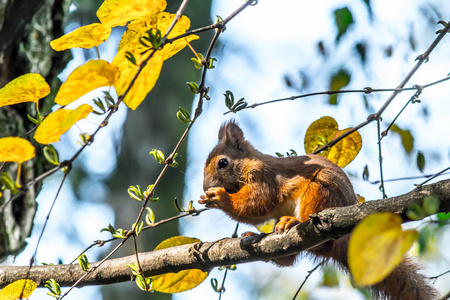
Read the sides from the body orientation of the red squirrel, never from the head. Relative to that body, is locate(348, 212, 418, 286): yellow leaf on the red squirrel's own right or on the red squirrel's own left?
on the red squirrel's own left

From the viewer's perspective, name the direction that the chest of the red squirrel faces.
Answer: to the viewer's left
